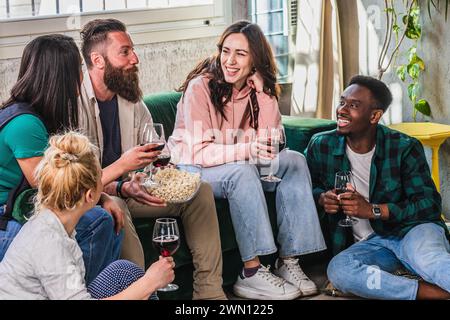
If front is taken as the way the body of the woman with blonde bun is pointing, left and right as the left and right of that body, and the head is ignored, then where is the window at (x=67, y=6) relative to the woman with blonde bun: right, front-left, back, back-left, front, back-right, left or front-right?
front-left

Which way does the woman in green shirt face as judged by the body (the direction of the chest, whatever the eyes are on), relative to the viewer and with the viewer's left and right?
facing away from the viewer and to the right of the viewer

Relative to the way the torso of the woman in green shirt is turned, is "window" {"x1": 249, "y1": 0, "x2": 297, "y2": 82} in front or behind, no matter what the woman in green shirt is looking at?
in front

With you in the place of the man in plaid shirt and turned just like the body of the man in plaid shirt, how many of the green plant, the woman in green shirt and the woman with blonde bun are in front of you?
2

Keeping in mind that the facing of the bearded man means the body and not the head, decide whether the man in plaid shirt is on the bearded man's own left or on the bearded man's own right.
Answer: on the bearded man's own left

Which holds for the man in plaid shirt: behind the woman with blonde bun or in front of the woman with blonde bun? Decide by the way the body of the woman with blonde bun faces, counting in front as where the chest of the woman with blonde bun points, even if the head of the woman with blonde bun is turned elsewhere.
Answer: in front

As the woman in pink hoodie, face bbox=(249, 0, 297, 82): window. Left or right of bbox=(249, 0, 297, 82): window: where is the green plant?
right

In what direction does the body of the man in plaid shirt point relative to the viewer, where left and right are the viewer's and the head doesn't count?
facing the viewer and to the left of the viewer

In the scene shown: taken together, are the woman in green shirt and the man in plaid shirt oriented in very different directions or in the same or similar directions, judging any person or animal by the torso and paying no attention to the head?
very different directions

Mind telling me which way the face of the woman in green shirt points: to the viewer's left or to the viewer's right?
to the viewer's right

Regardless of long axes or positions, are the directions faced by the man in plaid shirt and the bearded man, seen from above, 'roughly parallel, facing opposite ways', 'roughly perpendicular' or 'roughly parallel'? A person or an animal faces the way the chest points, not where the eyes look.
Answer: roughly perpendicular

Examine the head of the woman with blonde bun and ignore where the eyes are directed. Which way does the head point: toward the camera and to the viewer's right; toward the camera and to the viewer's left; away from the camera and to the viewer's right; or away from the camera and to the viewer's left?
away from the camera and to the viewer's right

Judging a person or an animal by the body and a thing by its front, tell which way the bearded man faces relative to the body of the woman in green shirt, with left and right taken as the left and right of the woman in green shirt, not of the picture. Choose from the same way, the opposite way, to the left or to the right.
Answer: to the right

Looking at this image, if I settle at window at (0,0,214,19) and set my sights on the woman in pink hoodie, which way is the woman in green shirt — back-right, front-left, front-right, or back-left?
front-right

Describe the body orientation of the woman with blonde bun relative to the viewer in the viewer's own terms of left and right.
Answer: facing away from the viewer and to the right of the viewer

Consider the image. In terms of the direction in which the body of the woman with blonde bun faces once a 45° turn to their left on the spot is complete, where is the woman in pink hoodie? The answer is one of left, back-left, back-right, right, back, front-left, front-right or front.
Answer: front-right

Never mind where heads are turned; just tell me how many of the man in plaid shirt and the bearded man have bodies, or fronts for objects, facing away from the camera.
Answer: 0
